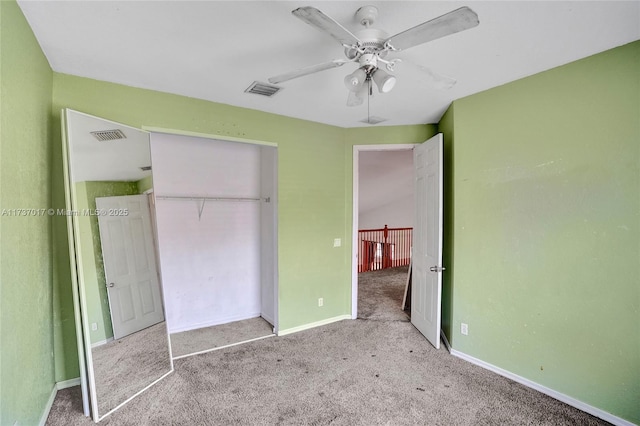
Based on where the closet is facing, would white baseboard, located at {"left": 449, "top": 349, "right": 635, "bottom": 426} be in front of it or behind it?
in front

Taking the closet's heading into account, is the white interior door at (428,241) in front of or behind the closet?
in front

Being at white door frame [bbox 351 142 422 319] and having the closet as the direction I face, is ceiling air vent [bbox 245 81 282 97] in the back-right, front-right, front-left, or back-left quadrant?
front-left

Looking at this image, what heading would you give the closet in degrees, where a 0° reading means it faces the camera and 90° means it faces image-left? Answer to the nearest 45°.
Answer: approximately 315°

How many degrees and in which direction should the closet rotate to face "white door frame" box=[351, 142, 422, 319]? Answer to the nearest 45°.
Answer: approximately 45° to its left
